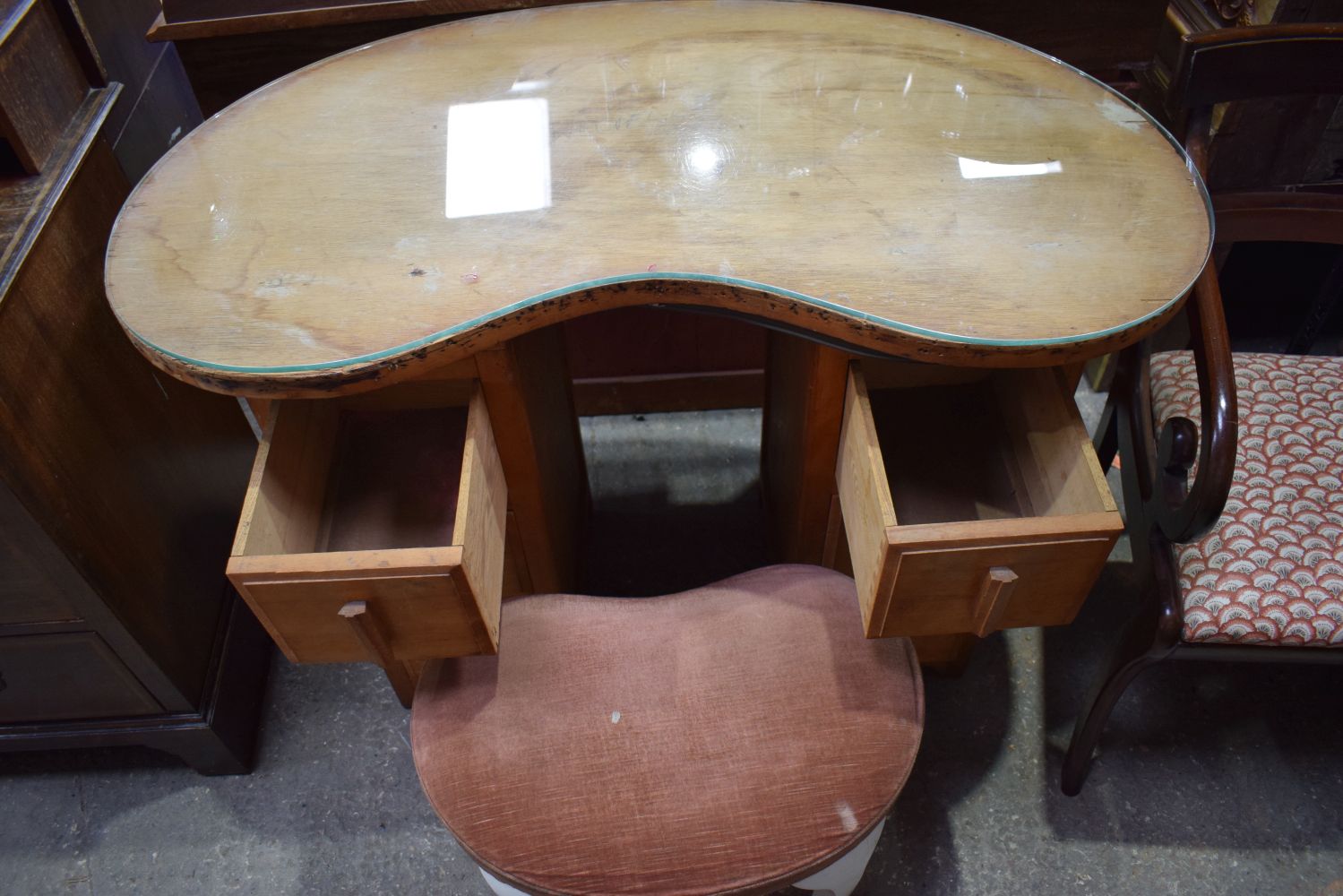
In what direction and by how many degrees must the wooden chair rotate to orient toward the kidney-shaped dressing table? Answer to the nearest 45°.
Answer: approximately 90° to its right

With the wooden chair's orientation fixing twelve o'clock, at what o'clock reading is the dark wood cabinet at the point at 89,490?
The dark wood cabinet is roughly at 2 o'clock from the wooden chair.

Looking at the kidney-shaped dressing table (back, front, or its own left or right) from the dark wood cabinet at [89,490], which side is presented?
right

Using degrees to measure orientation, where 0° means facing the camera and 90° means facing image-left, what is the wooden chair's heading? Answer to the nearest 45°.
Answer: approximately 0°

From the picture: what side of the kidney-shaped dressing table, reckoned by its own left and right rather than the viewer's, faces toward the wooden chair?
left

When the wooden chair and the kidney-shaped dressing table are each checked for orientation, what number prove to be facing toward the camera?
2
